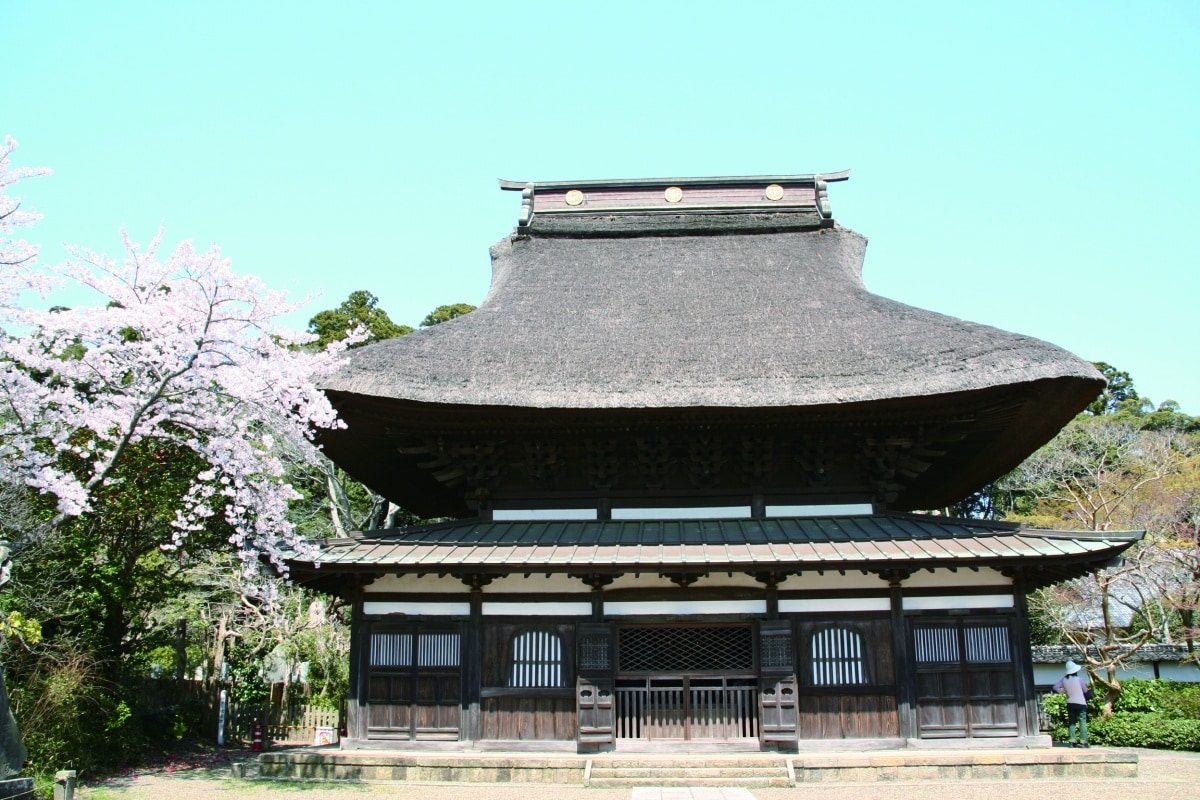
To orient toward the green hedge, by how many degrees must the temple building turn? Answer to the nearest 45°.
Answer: approximately 135° to its left

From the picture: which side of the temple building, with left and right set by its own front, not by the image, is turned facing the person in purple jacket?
left

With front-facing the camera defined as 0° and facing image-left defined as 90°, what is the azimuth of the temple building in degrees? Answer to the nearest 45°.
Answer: approximately 0°

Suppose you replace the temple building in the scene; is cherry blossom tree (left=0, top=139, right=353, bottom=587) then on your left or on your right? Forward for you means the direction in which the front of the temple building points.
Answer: on your right

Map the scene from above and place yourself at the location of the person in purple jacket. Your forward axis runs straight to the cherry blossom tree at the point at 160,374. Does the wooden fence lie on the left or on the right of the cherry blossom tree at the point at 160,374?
right
